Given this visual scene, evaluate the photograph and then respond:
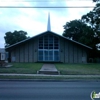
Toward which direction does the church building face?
toward the camera

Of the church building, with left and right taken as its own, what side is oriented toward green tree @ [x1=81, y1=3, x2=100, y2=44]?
left
